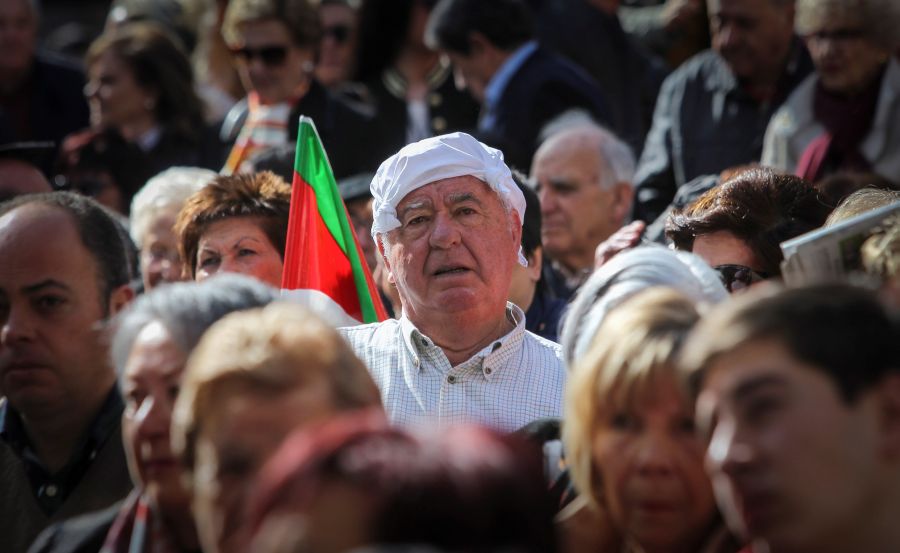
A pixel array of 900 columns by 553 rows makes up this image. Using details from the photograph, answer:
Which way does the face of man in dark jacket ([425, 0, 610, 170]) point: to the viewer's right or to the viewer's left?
to the viewer's left

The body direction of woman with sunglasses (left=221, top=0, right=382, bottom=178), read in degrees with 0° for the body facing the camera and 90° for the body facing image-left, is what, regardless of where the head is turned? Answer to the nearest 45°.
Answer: approximately 45°

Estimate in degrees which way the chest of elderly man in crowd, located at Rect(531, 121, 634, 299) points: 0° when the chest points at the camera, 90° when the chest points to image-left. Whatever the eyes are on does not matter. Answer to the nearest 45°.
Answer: approximately 45°

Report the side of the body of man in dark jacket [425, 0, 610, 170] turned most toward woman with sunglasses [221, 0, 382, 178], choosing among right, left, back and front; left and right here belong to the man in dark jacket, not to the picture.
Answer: front

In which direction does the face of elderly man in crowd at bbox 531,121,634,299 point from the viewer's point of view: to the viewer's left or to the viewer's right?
to the viewer's left

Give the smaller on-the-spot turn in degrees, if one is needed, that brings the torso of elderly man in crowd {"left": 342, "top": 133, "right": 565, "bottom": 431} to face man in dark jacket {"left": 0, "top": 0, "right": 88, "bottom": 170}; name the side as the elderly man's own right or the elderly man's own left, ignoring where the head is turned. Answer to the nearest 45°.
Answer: approximately 135° to the elderly man's own right

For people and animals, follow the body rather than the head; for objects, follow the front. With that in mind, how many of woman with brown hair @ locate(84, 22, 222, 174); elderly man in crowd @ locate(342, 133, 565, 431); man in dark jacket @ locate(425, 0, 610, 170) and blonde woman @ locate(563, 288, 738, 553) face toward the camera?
2

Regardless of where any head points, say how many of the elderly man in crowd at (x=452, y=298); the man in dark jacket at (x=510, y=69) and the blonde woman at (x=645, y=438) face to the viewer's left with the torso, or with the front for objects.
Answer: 1
